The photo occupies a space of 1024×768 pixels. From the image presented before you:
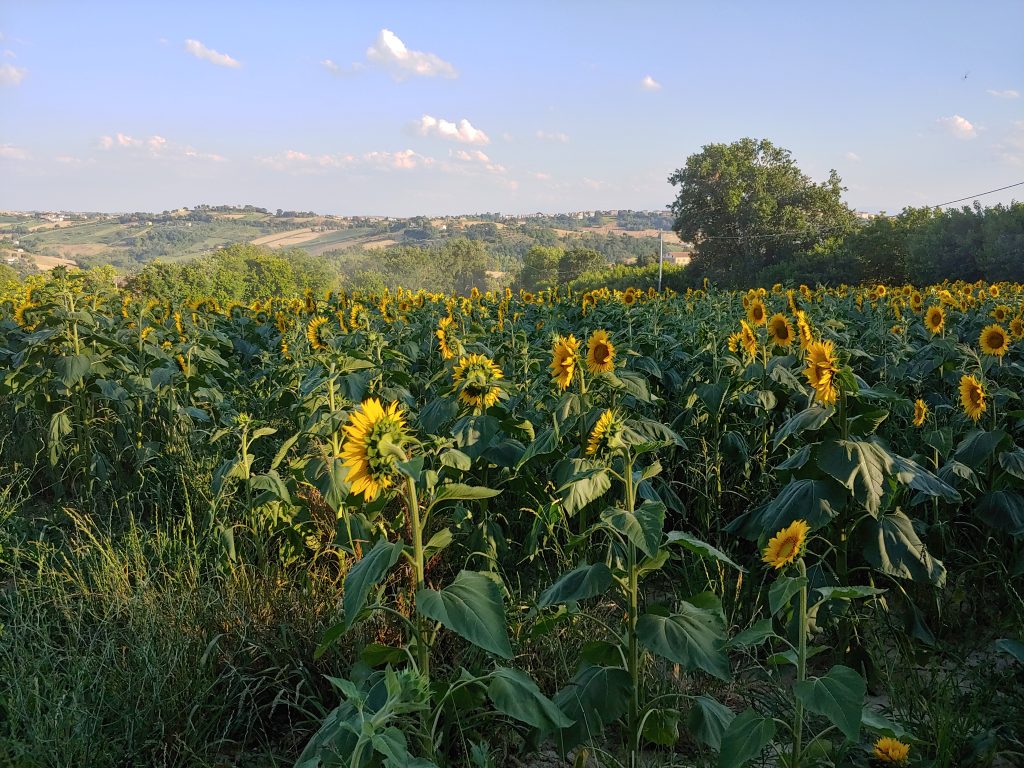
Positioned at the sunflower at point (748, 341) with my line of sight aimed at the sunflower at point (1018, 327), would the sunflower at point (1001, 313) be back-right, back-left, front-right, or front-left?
front-left

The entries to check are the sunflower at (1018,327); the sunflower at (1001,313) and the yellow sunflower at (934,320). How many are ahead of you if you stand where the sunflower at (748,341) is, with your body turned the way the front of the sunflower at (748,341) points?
0

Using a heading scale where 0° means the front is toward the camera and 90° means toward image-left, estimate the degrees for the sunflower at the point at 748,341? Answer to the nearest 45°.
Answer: approximately 45°

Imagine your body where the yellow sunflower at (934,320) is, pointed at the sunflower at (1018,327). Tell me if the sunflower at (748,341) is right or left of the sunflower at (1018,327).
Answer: right

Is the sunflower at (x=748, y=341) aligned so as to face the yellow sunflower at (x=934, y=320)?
no

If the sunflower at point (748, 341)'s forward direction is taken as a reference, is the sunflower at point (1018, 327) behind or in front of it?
behind

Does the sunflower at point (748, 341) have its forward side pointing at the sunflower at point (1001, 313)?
no
